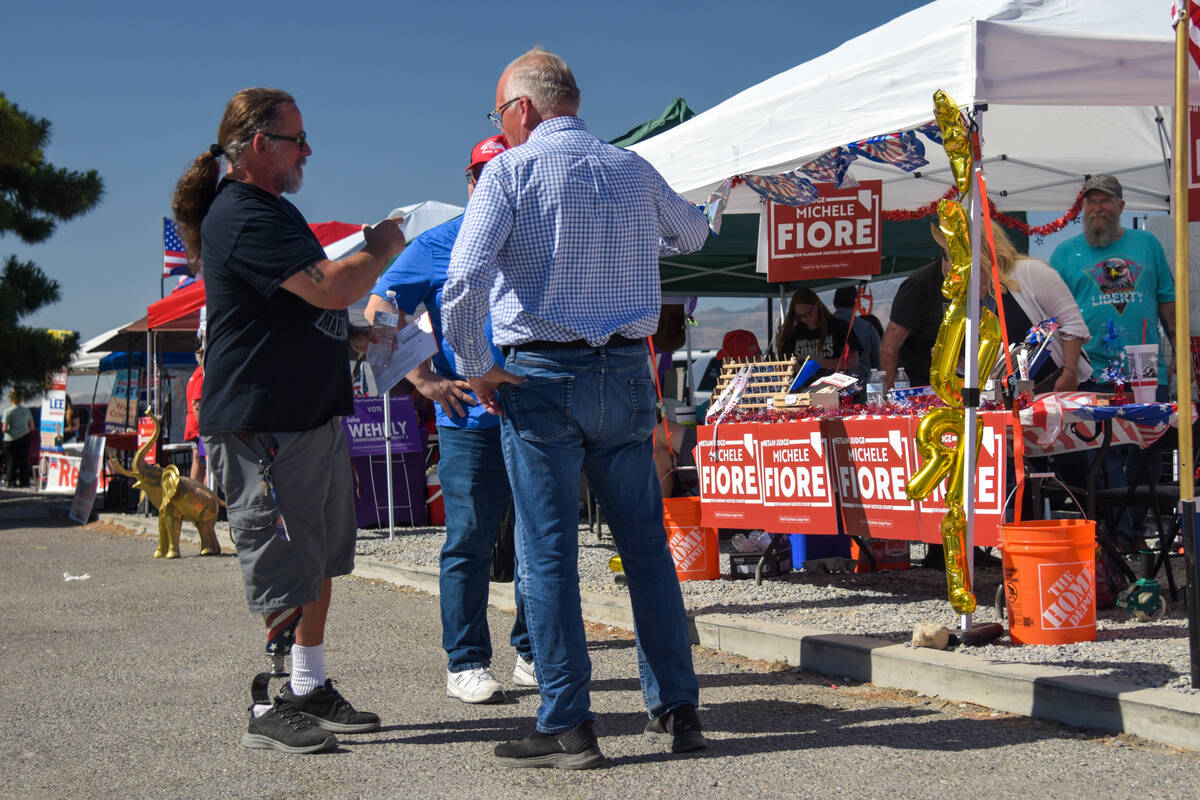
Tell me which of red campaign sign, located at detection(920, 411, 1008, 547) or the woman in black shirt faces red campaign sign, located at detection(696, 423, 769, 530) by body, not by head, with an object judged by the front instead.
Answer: the woman in black shirt

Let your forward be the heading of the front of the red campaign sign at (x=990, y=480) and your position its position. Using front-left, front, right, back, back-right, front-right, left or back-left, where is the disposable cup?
back-left

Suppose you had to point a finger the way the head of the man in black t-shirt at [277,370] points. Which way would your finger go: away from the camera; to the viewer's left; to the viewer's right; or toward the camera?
to the viewer's right

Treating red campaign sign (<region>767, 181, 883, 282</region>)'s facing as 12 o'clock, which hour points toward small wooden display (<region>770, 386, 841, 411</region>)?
The small wooden display is roughly at 12 o'clock from the red campaign sign.

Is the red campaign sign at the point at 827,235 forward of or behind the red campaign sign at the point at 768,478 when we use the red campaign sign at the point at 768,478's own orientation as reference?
behind

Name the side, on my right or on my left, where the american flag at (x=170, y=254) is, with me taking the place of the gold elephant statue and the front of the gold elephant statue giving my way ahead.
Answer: on my right

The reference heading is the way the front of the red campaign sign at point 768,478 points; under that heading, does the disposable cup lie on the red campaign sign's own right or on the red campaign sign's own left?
on the red campaign sign's own left

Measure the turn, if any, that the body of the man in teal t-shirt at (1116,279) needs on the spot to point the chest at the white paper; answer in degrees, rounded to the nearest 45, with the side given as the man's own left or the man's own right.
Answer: approximately 45° to the man's own right

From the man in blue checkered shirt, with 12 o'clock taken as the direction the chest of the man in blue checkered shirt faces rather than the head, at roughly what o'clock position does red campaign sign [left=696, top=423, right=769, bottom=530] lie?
The red campaign sign is roughly at 2 o'clock from the man in blue checkered shirt.
